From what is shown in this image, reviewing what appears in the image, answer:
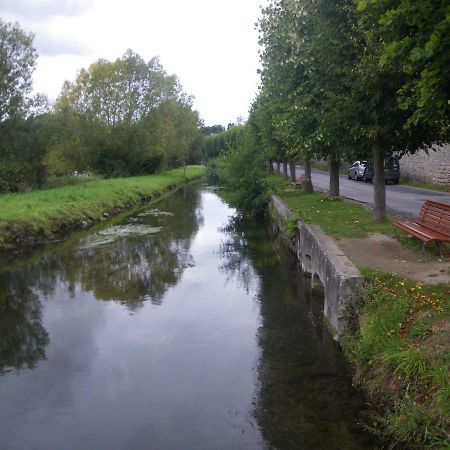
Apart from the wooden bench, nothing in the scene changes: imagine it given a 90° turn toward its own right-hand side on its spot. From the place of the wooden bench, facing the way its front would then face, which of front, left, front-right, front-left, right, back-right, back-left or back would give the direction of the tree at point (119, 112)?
front

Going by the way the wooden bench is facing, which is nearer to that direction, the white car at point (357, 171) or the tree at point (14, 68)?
the tree

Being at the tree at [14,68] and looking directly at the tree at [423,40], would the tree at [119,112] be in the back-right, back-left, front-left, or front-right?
back-left

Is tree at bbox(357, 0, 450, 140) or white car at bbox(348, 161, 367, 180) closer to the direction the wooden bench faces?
the tree

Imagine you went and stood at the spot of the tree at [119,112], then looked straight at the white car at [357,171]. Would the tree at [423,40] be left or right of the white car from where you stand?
right

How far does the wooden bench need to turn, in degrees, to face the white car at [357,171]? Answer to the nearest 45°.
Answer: approximately 135° to its right

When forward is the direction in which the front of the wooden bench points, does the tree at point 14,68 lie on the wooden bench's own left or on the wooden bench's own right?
on the wooden bench's own right

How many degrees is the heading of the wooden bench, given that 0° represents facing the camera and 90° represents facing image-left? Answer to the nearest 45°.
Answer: approximately 45°
